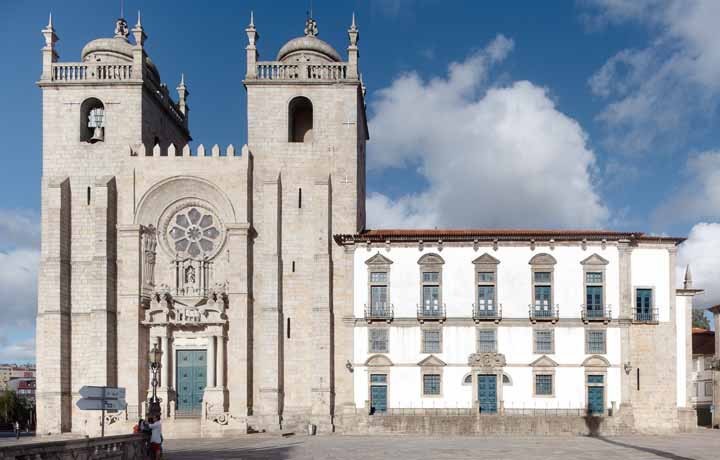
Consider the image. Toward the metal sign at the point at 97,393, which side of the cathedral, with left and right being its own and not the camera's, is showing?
front

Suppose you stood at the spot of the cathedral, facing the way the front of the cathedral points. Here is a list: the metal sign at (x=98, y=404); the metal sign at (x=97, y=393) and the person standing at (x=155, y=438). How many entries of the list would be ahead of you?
3

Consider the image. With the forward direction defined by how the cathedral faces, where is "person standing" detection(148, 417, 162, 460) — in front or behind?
in front

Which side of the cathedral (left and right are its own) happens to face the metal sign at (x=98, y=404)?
front

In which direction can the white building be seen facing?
toward the camera

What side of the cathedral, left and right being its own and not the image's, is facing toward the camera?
front
